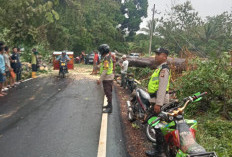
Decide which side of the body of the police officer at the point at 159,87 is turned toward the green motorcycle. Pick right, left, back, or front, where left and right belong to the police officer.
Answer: left

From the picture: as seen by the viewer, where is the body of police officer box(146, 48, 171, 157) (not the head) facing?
to the viewer's left

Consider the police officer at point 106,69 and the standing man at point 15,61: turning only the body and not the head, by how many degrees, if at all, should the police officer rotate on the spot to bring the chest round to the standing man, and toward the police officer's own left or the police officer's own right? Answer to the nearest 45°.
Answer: approximately 45° to the police officer's own right
